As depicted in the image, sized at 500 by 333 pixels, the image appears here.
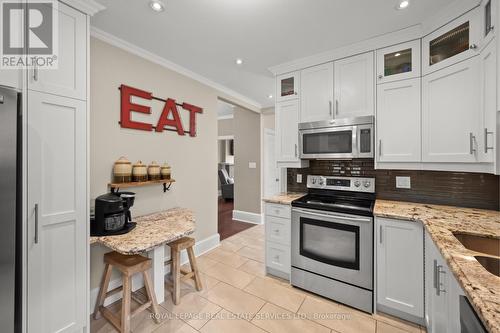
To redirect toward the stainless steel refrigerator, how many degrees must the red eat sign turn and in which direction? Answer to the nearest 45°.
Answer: approximately 90° to its right

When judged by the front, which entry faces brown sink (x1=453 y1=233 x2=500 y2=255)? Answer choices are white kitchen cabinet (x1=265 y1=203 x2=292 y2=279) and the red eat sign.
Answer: the red eat sign

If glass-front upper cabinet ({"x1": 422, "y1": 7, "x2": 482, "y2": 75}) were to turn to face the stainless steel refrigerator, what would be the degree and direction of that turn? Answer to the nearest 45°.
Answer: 0° — it already faces it

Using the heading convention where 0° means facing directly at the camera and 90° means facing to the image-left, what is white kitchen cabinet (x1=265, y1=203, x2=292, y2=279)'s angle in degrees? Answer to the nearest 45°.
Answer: approximately 45°

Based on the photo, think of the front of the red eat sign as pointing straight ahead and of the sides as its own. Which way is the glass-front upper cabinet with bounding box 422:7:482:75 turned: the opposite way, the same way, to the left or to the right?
the opposite way

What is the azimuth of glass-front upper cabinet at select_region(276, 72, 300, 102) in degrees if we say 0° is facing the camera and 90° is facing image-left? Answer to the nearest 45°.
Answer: approximately 45°

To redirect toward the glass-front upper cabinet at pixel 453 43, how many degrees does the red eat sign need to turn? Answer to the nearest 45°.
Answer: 0° — it already faces it

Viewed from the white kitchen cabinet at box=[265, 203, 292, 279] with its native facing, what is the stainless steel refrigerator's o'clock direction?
The stainless steel refrigerator is roughly at 12 o'clock from the white kitchen cabinet.
